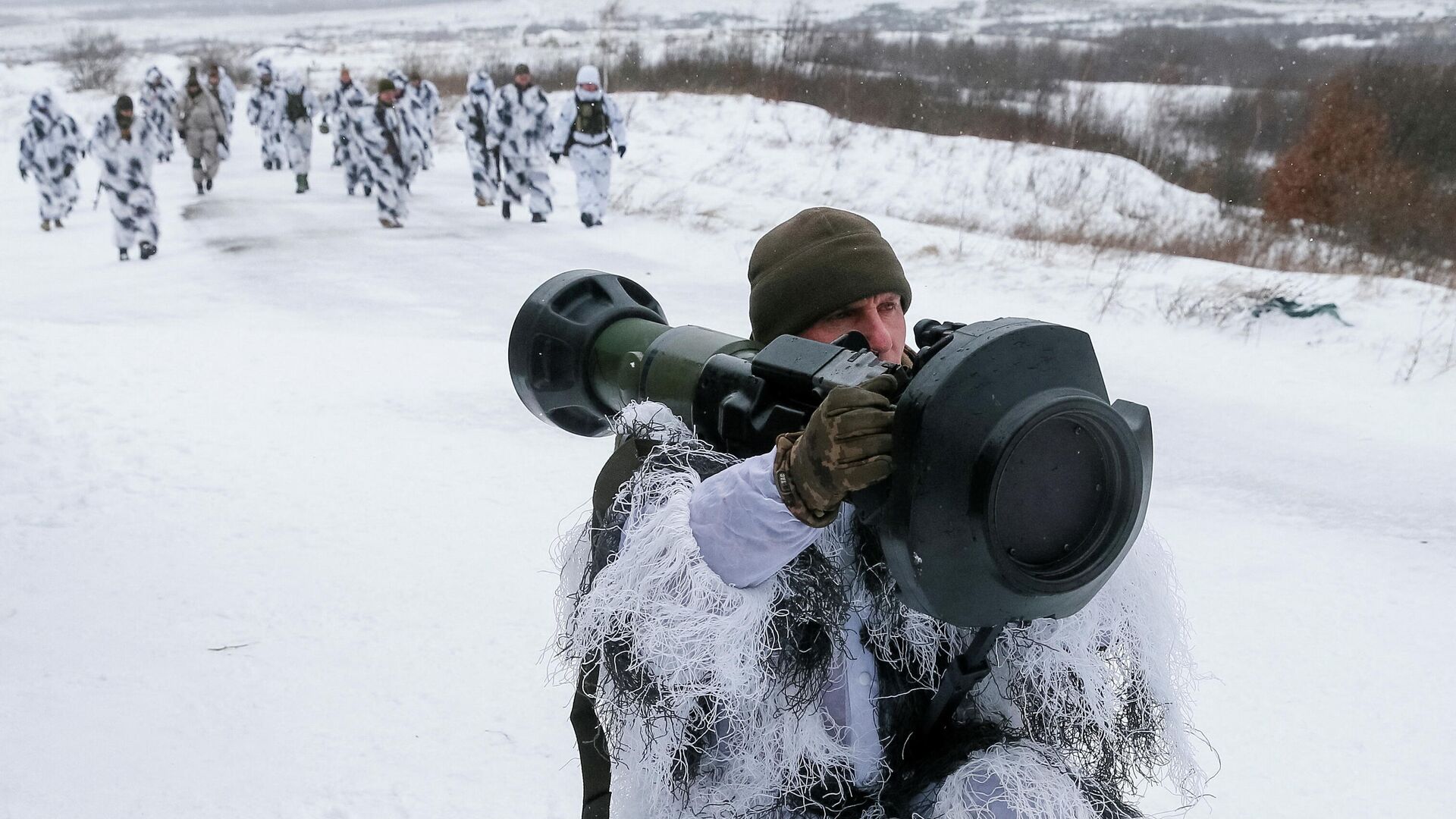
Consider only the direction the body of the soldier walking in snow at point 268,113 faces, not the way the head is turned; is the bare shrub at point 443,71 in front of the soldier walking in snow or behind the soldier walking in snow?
behind

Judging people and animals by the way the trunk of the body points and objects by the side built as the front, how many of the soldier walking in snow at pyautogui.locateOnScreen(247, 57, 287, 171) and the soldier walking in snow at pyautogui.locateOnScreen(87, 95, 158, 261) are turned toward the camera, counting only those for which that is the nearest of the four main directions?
2

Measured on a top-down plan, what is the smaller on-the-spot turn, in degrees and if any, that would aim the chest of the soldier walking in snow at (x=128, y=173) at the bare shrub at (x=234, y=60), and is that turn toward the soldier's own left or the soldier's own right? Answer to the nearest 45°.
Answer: approximately 180°

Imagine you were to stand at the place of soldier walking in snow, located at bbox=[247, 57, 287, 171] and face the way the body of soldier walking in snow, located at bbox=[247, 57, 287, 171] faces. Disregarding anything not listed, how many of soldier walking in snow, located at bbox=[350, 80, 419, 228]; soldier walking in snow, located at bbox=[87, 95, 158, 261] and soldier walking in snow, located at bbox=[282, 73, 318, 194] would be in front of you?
3

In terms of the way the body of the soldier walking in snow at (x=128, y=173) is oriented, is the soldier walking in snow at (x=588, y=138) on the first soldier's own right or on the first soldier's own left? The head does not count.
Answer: on the first soldier's own left

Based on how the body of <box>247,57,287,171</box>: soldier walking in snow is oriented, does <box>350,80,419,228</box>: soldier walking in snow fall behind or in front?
in front

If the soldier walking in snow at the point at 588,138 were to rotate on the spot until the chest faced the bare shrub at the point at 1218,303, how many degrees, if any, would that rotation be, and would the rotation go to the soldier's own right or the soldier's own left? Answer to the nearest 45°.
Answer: approximately 45° to the soldier's own left

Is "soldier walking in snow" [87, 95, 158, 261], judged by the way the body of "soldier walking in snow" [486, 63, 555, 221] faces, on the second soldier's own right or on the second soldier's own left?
on the second soldier's own right

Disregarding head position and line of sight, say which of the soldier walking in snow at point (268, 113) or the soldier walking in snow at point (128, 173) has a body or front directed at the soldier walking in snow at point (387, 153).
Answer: the soldier walking in snow at point (268, 113)

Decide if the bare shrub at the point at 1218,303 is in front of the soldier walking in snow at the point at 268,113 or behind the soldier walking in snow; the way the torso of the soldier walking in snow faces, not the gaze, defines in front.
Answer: in front

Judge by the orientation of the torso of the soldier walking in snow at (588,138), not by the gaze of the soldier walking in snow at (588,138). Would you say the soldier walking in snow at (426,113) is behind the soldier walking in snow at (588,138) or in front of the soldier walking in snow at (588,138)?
behind

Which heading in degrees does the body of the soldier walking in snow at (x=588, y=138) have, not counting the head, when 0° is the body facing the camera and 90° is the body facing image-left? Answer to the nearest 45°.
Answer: approximately 0°

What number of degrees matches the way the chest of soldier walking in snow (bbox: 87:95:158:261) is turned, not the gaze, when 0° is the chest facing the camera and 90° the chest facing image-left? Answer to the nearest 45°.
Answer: approximately 0°
